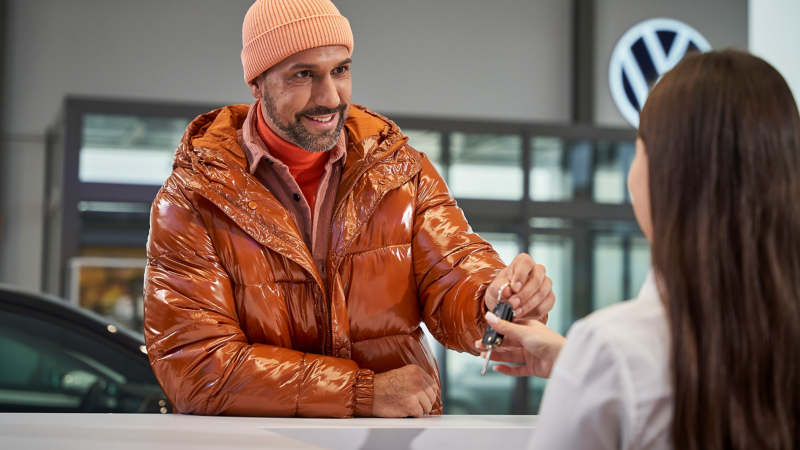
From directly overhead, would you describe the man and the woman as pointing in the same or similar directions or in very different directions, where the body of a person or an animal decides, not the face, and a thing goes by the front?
very different directions

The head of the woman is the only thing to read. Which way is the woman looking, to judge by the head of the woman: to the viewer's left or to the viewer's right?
to the viewer's left

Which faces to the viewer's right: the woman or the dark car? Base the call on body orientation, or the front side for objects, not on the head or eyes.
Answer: the dark car

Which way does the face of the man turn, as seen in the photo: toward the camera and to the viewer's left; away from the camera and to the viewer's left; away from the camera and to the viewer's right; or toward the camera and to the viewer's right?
toward the camera and to the viewer's right

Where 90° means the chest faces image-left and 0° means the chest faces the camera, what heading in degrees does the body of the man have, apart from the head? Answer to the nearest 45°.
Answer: approximately 315°

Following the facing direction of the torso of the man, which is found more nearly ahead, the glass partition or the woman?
the woman

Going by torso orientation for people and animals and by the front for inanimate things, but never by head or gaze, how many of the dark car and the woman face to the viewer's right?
1

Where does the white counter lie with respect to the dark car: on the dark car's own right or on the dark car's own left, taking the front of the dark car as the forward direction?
on the dark car's own right

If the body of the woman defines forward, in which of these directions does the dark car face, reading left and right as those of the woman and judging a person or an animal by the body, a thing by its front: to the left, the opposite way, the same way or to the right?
to the right
